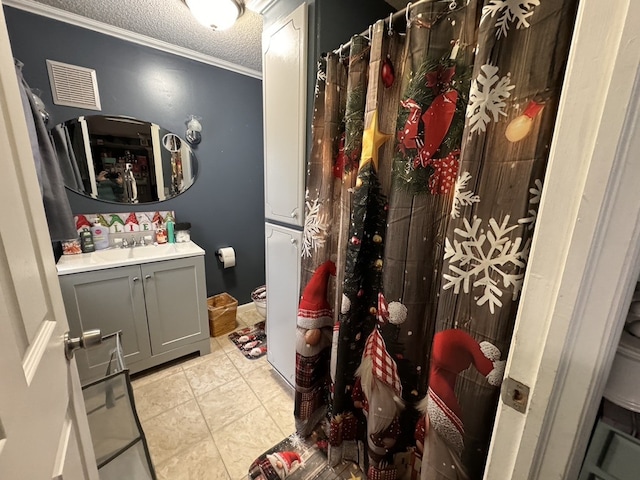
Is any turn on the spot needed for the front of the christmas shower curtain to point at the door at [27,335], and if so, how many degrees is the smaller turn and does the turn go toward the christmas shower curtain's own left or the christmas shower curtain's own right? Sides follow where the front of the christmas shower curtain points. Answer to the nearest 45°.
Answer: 0° — it already faces it

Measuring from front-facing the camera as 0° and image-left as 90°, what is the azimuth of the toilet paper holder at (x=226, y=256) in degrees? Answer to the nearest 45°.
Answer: approximately 315°

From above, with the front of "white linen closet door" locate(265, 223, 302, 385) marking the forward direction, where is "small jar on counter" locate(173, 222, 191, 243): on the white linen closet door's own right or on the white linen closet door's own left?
on the white linen closet door's own right

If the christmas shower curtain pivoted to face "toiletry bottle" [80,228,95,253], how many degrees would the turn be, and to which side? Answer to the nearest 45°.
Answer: approximately 45° to its right

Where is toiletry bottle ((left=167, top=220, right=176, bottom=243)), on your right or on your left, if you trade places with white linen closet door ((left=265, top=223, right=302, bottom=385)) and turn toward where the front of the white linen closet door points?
on your right
